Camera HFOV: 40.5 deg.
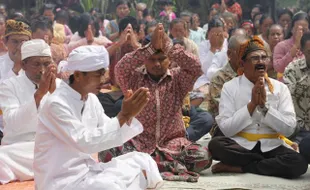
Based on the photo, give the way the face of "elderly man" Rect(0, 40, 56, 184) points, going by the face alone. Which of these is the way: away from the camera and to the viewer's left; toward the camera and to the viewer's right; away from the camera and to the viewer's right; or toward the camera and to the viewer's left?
toward the camera and to the viewer's right

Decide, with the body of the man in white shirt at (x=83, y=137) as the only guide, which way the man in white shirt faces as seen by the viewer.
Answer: to the viewer's right

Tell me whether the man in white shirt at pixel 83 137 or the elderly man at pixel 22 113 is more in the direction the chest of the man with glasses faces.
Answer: the man in white shirt

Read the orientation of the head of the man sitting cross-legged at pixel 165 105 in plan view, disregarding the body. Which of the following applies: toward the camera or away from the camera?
toward the camera

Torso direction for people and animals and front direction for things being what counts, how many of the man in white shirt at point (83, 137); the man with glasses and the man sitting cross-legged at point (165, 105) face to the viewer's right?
1

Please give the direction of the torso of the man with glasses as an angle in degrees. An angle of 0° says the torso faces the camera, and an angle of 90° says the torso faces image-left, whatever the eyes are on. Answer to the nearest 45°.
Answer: approximately 0°

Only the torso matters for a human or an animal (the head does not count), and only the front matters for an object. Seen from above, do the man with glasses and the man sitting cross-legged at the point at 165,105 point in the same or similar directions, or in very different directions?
same or similar directions

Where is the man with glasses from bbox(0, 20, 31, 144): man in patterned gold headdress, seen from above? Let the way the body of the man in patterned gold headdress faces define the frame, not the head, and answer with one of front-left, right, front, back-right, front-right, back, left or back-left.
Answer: front

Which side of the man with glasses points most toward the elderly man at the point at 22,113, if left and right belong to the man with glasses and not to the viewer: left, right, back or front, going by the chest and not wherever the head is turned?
right

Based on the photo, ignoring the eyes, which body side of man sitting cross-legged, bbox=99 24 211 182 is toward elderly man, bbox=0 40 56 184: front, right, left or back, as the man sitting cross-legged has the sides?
right

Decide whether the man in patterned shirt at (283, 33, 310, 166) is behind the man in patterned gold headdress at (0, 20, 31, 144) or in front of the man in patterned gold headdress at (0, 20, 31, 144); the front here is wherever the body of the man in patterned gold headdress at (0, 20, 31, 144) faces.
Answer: in front

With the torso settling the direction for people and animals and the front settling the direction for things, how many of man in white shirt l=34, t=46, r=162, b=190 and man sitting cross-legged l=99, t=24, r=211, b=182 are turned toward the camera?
1

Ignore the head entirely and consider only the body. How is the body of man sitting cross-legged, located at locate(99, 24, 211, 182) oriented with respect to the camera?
toward the camera

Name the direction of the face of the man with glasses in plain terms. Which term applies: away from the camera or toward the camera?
toward the camera

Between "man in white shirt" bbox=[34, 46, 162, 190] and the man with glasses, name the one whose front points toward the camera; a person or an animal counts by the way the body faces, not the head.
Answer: the man with glasses

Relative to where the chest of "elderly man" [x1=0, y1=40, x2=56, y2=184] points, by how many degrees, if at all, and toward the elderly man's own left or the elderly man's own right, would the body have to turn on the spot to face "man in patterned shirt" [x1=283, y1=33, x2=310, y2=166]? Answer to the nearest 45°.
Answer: approximately 45° to the elderly man's own left
